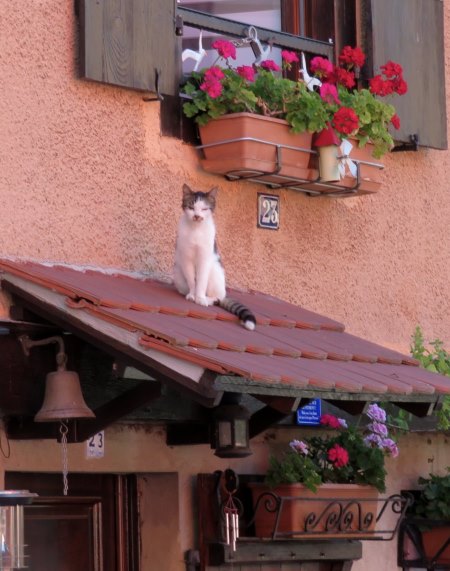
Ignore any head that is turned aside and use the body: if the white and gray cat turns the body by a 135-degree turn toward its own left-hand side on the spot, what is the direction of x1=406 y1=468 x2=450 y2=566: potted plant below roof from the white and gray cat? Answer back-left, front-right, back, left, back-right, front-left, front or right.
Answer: front

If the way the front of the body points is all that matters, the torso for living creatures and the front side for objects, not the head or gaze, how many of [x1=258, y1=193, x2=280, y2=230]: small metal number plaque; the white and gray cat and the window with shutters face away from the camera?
0

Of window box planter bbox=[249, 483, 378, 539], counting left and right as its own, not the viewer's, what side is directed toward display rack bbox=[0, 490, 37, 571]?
right

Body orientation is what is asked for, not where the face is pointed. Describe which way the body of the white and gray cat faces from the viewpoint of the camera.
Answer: toward the camera

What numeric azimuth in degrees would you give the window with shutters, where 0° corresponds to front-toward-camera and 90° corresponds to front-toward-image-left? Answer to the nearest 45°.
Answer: approximately 315°

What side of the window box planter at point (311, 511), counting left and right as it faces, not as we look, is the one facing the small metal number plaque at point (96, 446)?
right

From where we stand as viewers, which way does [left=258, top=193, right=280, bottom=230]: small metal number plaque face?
facing the viewer and to the right of the viewer

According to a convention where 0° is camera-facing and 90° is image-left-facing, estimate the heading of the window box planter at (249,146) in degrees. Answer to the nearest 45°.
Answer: approximately 315°

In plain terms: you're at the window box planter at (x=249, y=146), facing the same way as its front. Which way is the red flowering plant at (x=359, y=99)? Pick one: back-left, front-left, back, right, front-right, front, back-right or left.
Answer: left
